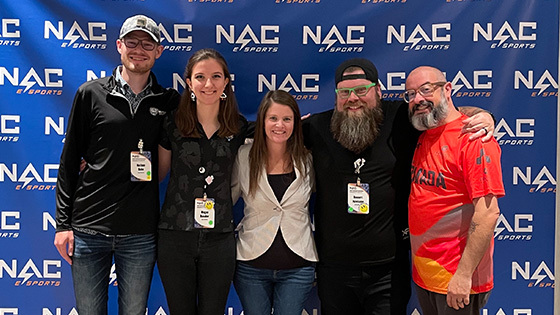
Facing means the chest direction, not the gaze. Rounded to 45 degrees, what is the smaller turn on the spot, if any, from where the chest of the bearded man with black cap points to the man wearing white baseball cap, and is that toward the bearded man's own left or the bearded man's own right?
approximately 90° to the bearded man's own right

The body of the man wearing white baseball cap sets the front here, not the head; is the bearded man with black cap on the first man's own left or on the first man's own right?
on the first man's own left

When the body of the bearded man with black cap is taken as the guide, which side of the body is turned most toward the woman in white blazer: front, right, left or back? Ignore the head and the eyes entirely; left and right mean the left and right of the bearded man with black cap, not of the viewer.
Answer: right

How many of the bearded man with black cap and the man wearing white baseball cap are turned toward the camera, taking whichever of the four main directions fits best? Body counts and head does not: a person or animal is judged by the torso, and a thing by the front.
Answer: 2

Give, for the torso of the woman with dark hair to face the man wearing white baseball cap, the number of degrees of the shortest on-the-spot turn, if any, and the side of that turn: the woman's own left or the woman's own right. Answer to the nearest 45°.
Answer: approximately 90° to the woman's own right
